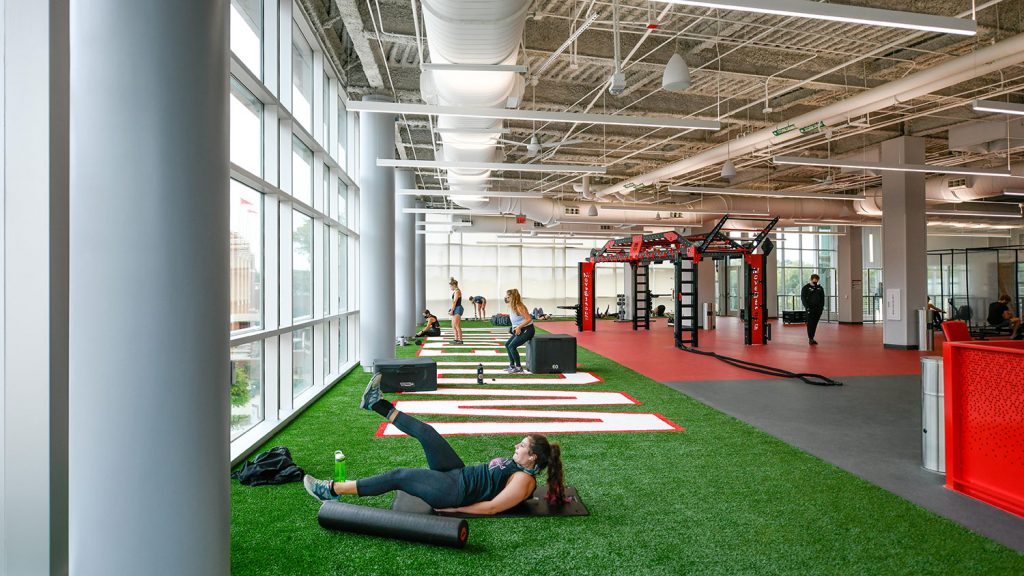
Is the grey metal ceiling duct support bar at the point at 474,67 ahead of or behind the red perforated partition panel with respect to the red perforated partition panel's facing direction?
ahead

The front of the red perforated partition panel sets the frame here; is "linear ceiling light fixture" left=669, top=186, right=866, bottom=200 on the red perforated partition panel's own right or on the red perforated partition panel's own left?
on the red perforated partition panel's own right

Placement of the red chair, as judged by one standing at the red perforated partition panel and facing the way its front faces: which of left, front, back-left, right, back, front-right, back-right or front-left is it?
back-right

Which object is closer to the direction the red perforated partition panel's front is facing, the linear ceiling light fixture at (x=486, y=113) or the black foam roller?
the black foam roller

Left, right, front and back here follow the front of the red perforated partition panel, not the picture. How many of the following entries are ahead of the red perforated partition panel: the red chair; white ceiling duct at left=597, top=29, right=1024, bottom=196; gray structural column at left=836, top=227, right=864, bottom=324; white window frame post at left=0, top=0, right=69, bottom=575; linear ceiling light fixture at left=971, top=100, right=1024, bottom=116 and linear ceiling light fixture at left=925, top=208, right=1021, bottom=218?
1

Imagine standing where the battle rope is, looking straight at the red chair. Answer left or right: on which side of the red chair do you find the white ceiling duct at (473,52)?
right

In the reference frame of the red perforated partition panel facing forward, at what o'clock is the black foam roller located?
The black foam roller is roughly at 12 o'clock from the red perforated partition panel.

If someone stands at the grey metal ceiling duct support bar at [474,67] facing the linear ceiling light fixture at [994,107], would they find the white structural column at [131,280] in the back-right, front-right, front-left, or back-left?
back-right

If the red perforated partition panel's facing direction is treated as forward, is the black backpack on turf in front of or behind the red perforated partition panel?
in front

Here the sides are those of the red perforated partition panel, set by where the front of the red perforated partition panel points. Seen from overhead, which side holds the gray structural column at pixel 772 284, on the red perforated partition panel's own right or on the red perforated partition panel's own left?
on the red perforated partition panel's own right

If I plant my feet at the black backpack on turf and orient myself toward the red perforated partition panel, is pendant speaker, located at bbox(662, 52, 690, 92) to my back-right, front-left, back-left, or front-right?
front-left

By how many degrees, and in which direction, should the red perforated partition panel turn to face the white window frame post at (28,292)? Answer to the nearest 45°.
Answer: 0° — it already faces it

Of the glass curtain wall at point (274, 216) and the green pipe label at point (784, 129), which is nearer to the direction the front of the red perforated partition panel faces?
the glass curtain wall

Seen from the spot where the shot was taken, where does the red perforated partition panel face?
facing the viewer and to the left of the viewer
